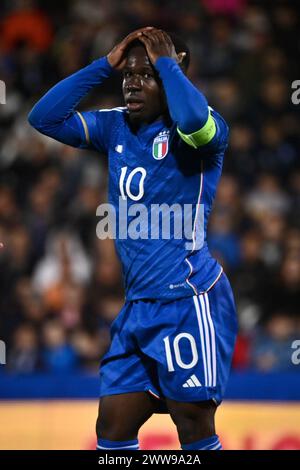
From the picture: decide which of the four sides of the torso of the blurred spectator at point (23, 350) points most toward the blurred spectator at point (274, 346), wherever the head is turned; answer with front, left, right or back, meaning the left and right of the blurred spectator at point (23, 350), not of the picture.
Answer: left

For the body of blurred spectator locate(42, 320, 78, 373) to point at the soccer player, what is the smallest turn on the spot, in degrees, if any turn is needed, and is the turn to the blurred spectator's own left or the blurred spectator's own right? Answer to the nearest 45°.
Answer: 0° — they already face them

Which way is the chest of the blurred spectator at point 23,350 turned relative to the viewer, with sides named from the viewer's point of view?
facing the viewer

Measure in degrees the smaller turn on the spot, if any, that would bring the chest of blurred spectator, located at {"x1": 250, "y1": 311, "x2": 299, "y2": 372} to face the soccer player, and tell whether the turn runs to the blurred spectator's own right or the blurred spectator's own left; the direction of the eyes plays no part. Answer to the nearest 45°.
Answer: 0° — they already face them

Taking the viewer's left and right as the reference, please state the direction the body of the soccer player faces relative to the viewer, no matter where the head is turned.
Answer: facing the viewer and to the left of the viewer

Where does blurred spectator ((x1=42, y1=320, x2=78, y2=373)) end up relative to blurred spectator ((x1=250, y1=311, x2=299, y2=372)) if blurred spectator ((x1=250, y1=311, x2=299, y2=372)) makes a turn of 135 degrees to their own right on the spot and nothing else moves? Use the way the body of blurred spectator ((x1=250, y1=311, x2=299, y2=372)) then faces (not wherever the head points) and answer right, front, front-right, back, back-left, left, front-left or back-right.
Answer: front-left

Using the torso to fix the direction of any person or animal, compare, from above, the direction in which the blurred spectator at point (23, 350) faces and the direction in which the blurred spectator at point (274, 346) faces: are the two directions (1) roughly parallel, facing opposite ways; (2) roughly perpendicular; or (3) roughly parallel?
roughly parallel

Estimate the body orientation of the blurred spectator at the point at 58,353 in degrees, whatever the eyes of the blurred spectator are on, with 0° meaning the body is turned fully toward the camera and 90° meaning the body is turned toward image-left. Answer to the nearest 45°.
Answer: approximately 0°

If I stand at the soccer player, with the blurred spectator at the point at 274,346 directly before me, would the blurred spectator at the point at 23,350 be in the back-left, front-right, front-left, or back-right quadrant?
front-left

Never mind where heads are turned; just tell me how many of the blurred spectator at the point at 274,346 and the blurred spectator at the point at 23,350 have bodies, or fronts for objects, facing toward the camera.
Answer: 2
